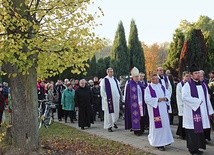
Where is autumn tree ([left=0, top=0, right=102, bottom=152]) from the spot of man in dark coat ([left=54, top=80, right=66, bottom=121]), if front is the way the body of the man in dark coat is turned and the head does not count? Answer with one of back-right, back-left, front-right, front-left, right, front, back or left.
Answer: front

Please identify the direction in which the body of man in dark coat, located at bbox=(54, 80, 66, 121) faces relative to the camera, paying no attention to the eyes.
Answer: toward the camera

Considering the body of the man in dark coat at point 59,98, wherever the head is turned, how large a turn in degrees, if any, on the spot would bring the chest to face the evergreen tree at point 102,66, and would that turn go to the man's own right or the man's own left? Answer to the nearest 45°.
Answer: approximately 180°

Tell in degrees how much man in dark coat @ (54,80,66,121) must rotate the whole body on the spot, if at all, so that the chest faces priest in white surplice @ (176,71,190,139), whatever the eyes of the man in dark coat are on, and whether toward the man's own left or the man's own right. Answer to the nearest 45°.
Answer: approximately 45° to the man's own left

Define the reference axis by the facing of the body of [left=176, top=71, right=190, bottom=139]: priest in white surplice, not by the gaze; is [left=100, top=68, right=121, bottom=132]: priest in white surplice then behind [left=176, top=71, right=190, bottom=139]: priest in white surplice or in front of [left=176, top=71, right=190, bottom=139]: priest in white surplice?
behind

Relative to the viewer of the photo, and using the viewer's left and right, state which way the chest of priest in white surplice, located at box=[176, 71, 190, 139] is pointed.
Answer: facing the viewer and to the right of the viewer

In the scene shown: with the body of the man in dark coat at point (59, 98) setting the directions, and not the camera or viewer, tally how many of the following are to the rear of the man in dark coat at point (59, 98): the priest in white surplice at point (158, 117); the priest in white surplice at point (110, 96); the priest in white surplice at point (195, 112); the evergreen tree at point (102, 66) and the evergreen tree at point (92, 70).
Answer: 2

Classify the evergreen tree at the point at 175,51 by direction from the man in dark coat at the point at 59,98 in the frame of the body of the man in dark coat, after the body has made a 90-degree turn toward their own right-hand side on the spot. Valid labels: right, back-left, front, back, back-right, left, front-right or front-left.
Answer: back-right

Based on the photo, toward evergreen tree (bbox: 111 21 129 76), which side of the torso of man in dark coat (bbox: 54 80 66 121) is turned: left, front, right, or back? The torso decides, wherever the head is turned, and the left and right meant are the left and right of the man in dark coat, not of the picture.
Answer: back

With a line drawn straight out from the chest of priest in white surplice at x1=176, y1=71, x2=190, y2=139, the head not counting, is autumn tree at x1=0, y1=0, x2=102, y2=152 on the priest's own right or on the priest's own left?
on the priest's own right

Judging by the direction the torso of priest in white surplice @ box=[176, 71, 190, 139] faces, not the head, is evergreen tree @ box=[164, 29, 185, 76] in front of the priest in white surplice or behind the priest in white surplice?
behind

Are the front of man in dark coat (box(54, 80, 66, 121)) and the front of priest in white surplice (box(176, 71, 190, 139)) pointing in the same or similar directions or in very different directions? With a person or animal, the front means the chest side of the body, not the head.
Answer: same or similar directions

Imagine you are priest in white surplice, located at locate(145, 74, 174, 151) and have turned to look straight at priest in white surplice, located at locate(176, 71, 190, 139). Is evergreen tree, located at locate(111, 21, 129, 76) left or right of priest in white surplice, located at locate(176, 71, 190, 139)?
left

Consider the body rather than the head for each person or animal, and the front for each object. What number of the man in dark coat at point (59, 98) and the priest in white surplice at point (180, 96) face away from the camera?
0

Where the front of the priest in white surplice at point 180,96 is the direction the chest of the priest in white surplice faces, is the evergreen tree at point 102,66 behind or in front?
behind
